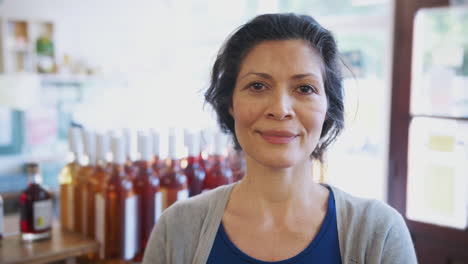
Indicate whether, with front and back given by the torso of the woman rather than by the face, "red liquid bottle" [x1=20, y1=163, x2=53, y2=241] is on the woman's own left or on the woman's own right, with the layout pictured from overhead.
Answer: on the woman's own right

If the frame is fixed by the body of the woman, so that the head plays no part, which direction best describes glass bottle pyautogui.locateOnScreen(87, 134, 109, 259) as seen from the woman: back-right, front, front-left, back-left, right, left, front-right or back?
back-right

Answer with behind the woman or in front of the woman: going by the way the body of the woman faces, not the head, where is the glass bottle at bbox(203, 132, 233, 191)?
behind

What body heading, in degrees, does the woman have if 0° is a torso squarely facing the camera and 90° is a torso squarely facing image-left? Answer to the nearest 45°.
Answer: approximately 0°

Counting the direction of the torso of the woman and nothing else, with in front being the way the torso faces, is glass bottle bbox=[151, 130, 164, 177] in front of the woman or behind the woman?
behind
